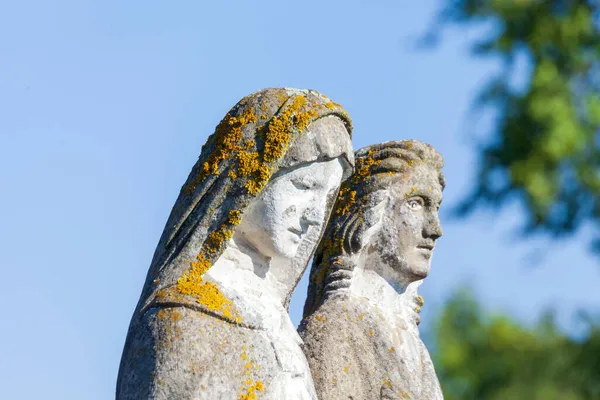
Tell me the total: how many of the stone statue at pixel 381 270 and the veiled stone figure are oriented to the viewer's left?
0

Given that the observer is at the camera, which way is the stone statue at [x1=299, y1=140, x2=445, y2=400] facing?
facing the viewer and to the right of the viewer

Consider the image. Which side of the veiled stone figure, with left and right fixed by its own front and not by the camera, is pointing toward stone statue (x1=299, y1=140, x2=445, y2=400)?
left
